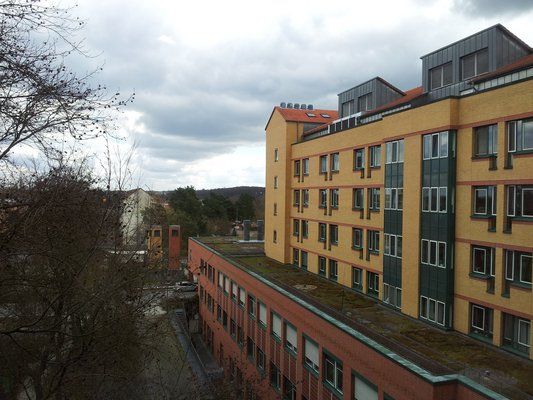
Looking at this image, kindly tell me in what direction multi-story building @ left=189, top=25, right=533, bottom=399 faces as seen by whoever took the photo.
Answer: facing the viewer and to the left of the viewer

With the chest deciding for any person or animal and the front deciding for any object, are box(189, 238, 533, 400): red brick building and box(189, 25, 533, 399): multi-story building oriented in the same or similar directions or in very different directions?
same or similar directions
